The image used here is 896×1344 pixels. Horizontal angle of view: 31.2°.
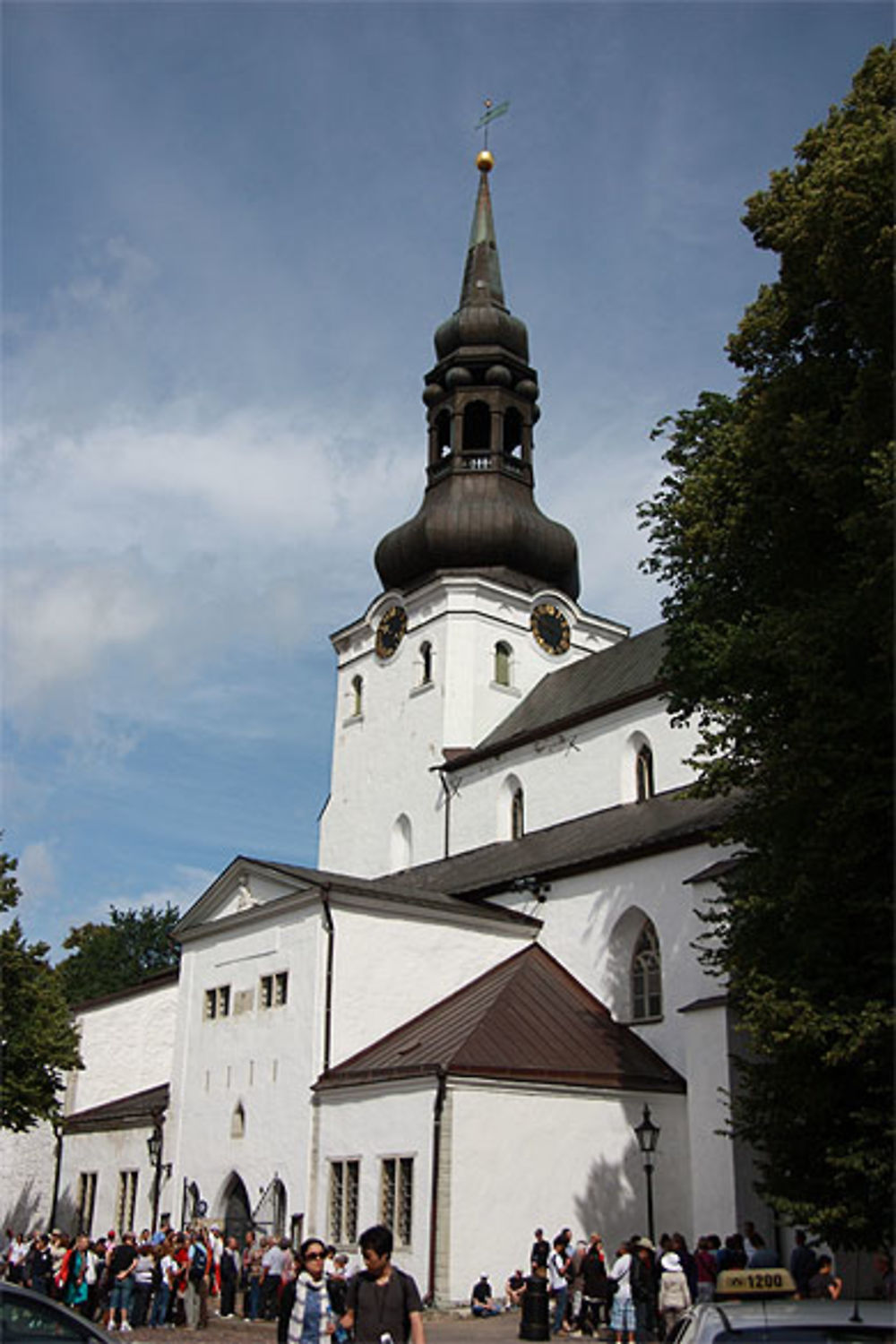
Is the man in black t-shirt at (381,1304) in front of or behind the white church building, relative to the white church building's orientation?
in front

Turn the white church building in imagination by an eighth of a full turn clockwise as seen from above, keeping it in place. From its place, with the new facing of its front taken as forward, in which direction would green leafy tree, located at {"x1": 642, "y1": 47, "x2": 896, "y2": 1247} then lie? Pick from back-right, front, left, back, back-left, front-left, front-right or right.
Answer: left

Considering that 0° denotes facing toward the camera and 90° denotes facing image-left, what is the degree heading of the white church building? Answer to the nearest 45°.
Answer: approximately 45°

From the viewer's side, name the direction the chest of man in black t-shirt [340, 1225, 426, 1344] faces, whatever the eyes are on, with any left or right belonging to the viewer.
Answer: facing the viewer

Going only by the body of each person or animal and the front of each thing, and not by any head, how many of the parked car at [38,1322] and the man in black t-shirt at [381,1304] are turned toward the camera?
1

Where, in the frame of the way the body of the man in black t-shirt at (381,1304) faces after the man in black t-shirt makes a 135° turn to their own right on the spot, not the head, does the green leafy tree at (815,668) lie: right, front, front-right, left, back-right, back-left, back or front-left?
right

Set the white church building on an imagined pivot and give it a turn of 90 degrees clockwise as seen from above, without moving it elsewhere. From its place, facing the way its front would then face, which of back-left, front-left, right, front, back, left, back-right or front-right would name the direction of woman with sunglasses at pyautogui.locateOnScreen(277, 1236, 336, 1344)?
back-left

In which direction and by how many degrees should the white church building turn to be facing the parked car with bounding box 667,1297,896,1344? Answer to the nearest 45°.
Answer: approximately 45° to its left

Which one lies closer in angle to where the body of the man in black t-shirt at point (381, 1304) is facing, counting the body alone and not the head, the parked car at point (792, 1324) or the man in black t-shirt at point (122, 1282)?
the parked car

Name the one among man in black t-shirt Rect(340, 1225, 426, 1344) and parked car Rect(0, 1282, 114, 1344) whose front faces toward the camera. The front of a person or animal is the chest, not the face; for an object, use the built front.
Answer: the man in black t-shirt

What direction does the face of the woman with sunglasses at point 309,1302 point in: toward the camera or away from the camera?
toward the camera
